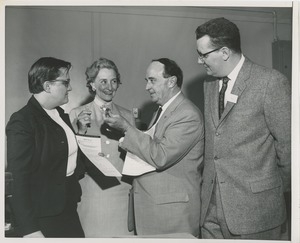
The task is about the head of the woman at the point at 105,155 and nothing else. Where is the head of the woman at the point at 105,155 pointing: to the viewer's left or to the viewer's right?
to the viewer's right

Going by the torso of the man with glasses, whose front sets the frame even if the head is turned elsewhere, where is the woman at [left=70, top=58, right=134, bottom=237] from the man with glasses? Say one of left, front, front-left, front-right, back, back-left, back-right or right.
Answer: front-right

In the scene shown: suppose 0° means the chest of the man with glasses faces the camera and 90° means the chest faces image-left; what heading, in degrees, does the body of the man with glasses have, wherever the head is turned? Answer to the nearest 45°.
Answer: approximately 45°

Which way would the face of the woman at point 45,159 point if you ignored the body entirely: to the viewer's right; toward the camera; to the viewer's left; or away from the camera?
to the viewer's right
